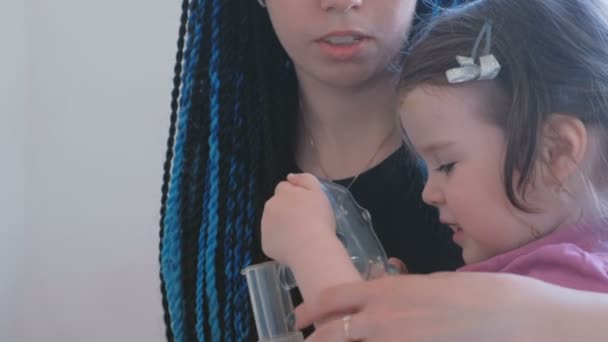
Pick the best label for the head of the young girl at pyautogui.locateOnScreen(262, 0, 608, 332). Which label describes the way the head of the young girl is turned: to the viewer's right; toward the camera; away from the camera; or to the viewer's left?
to the viewer's left

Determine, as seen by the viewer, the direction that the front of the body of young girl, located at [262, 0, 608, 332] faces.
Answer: to the viewer's left

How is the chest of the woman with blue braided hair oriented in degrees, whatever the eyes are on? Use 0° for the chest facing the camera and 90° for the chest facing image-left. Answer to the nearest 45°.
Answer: approximately 0°

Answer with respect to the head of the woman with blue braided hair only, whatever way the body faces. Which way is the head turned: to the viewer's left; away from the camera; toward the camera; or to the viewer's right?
toward the camera
